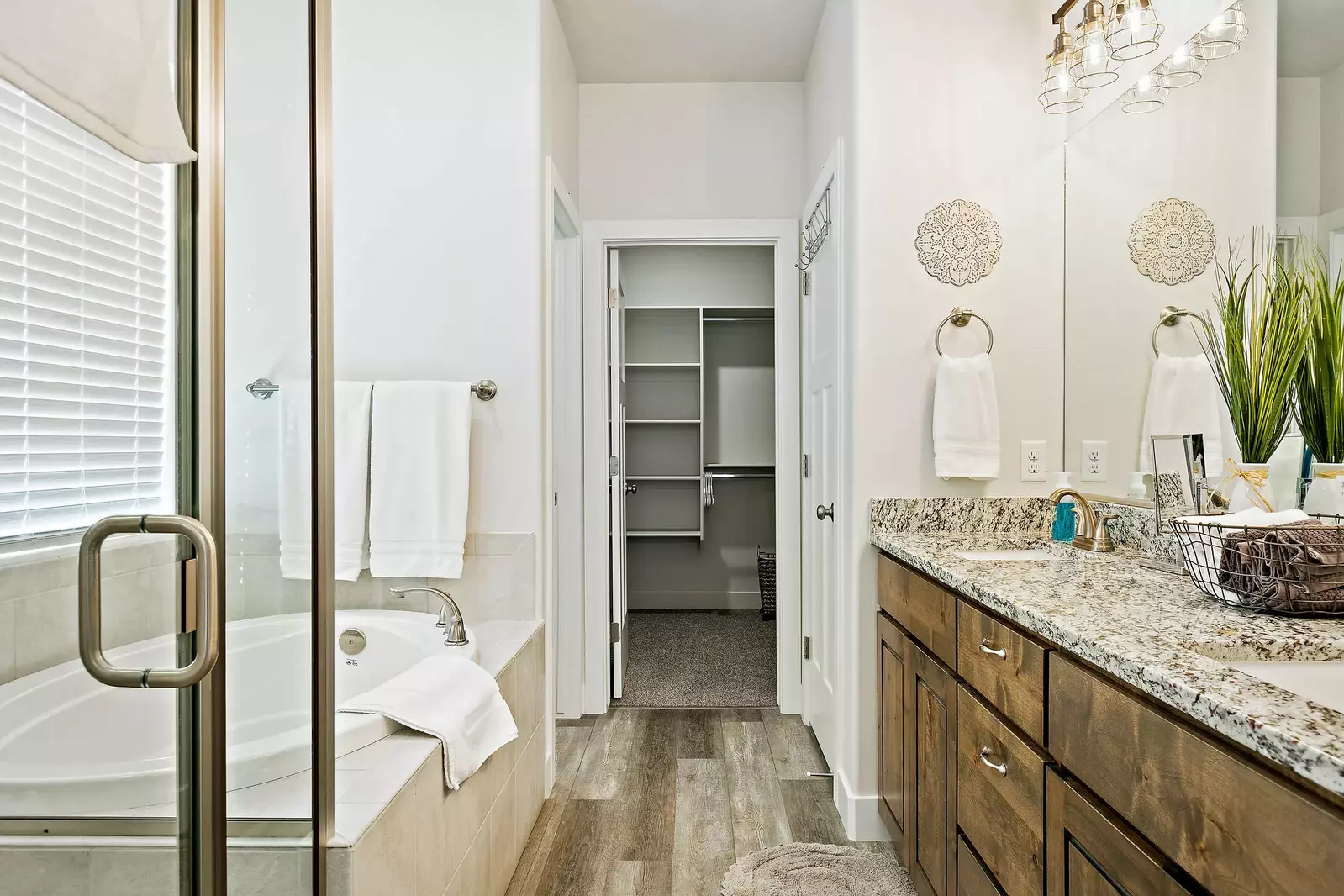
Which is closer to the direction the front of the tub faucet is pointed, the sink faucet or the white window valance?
the white window valance

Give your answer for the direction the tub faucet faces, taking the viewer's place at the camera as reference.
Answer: facing to the left of the viewer

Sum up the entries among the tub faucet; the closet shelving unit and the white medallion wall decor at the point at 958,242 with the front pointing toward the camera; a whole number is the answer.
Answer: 2

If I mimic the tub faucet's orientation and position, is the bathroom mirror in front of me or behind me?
behind

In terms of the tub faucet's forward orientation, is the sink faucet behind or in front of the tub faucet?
behind

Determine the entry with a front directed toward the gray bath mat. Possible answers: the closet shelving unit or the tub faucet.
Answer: the closet shelving unit

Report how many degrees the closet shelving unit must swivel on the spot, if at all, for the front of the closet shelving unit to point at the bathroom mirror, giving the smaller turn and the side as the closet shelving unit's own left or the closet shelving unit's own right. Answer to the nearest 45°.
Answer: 0° — it already faces it

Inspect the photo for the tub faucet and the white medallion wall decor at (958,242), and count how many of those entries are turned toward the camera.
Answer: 1
